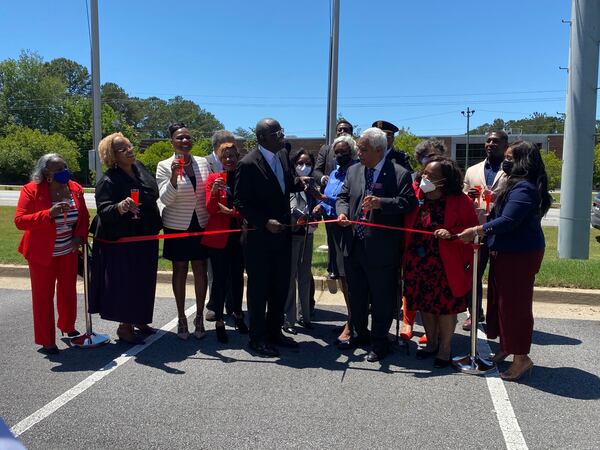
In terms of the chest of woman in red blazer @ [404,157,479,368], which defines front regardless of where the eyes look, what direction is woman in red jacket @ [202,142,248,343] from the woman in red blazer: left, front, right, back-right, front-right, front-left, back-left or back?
front-right

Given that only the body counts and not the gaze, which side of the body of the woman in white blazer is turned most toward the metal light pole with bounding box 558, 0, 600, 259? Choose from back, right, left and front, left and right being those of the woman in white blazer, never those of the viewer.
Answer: left

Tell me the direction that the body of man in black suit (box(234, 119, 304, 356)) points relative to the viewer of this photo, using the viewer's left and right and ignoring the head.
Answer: facing the viewer and to the right of the viewer

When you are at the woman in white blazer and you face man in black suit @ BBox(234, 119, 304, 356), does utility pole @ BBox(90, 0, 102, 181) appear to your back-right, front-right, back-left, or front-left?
back-left

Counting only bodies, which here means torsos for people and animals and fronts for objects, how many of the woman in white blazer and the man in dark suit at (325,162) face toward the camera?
2

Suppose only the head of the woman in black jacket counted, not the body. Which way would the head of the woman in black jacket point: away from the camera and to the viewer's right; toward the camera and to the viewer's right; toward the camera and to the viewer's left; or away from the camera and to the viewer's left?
toward the camera and to the viewer's right

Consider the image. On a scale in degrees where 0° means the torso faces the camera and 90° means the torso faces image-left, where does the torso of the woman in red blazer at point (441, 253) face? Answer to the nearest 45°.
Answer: approximately 45°

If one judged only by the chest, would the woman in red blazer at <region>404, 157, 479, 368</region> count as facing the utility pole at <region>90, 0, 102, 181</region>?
no

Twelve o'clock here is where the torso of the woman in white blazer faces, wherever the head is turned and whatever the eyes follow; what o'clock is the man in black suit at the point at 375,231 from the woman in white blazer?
The man in black suit is roughly at 10 o'clock from the woman in white blazer.

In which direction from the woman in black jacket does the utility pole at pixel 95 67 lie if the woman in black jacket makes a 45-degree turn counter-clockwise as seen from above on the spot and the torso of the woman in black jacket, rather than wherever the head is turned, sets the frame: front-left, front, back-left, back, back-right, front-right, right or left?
left

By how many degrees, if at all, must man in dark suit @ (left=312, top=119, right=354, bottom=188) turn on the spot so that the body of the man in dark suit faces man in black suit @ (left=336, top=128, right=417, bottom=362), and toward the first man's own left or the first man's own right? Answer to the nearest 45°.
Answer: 0° — they already face them

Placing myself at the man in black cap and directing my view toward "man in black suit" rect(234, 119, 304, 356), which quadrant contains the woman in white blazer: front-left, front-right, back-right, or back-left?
front-right

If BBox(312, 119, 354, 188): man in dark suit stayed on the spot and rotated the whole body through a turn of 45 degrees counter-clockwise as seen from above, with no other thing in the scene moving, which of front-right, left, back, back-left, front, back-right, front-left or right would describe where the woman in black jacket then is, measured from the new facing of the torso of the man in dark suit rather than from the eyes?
right

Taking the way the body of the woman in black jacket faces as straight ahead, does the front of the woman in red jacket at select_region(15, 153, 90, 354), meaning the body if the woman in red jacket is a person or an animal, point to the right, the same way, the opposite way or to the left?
the same way

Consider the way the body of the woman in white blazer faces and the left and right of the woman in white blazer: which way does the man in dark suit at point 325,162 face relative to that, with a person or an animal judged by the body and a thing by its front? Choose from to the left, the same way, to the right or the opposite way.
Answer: the same way

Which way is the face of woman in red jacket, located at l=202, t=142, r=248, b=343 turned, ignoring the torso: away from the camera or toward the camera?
toward the camera

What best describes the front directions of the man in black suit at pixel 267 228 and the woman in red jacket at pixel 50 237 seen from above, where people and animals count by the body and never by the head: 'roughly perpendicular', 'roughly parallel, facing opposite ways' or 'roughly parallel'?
roughly parallel

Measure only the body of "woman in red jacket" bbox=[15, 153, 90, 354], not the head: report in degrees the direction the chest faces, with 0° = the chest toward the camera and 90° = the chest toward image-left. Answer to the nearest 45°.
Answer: approximately 315°

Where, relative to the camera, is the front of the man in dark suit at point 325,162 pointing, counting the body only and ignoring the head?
toward the camera
